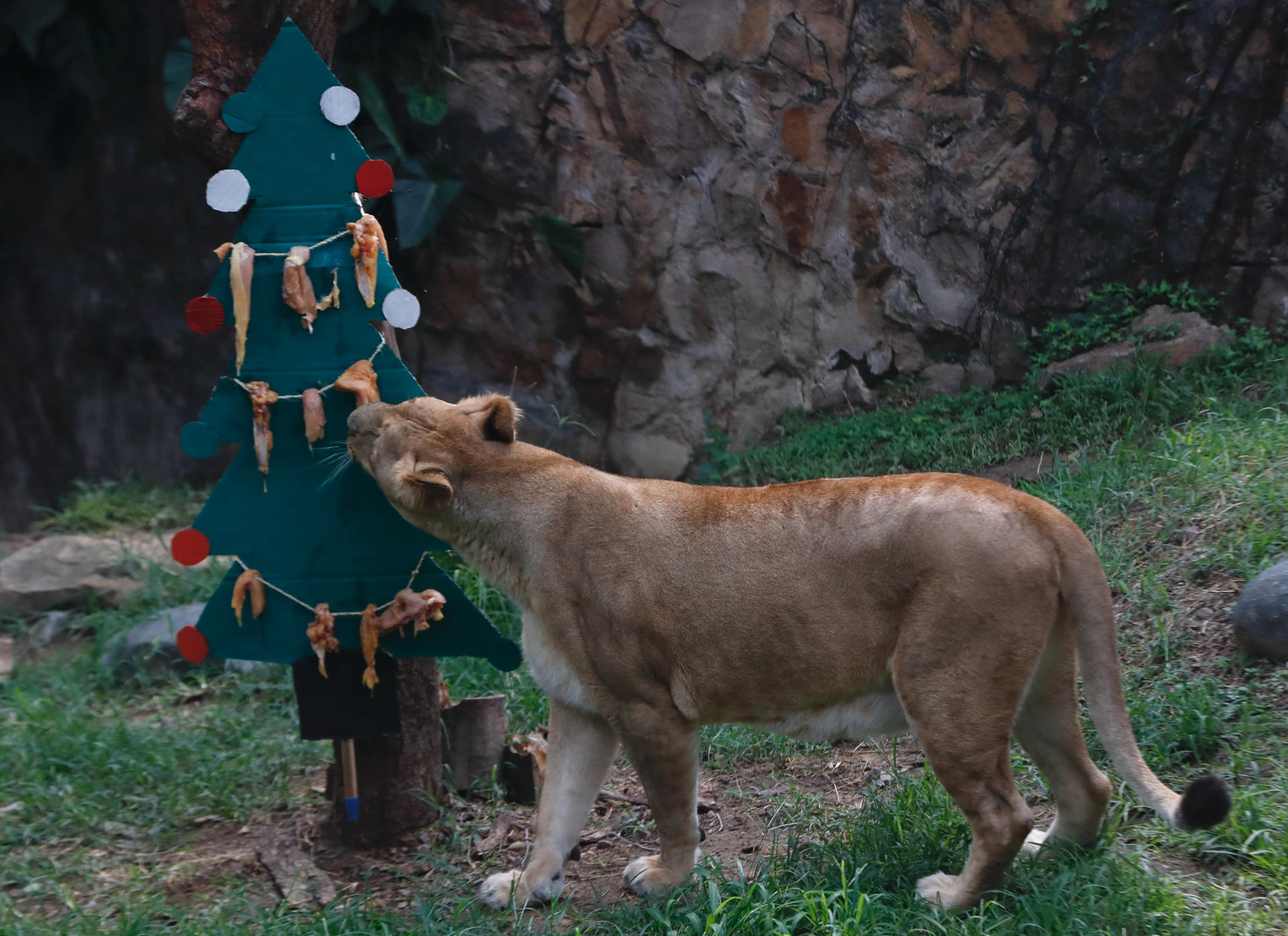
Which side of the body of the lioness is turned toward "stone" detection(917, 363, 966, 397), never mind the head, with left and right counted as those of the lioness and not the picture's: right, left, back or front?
right

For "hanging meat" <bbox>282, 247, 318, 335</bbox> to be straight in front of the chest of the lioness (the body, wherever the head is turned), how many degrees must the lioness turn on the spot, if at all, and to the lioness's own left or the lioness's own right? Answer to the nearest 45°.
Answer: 0° — it already faces it

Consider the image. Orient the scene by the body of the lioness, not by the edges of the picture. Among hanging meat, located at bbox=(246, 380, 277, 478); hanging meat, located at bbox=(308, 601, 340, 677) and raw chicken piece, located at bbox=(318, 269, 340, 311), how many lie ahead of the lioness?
3

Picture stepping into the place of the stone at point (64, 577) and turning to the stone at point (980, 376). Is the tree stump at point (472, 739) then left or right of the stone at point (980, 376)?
right

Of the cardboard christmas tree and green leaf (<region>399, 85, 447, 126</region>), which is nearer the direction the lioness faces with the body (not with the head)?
the cardboard christmas tree

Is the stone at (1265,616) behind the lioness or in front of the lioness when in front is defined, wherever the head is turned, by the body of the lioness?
behind

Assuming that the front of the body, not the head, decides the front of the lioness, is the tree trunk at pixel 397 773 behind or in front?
in front

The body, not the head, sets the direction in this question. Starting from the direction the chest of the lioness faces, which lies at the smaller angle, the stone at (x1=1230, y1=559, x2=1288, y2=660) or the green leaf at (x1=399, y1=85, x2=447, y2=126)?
the green leaf

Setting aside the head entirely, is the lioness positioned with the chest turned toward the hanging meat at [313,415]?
yes

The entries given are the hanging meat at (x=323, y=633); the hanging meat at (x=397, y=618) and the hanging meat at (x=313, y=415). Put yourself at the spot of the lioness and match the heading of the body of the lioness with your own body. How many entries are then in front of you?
3

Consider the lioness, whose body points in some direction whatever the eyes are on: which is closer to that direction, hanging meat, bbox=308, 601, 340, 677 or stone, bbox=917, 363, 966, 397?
the hanging meat

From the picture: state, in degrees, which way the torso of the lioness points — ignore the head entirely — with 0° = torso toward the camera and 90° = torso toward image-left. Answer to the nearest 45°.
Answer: approximately 90°

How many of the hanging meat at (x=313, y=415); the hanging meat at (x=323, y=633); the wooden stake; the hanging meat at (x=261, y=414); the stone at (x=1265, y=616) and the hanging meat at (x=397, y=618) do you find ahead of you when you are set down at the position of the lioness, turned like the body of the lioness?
5

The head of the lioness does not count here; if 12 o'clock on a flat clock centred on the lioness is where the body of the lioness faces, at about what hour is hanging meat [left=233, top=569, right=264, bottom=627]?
The hanging meat is roughly at 12 o'clock from the lioness.
